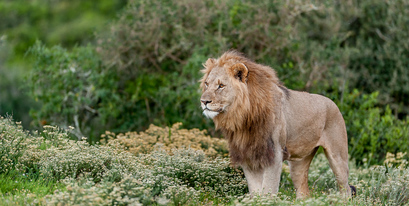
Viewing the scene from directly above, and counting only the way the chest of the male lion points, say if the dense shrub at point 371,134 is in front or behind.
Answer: behind

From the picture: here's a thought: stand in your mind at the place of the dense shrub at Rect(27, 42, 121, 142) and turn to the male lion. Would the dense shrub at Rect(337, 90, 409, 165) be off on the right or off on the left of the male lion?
left

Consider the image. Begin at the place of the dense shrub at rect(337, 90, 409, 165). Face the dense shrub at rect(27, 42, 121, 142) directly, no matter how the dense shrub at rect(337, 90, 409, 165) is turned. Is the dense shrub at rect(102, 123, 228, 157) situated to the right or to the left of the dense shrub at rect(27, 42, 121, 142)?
left

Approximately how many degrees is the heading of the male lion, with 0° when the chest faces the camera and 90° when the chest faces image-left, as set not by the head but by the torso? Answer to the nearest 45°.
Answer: approximately 45°
